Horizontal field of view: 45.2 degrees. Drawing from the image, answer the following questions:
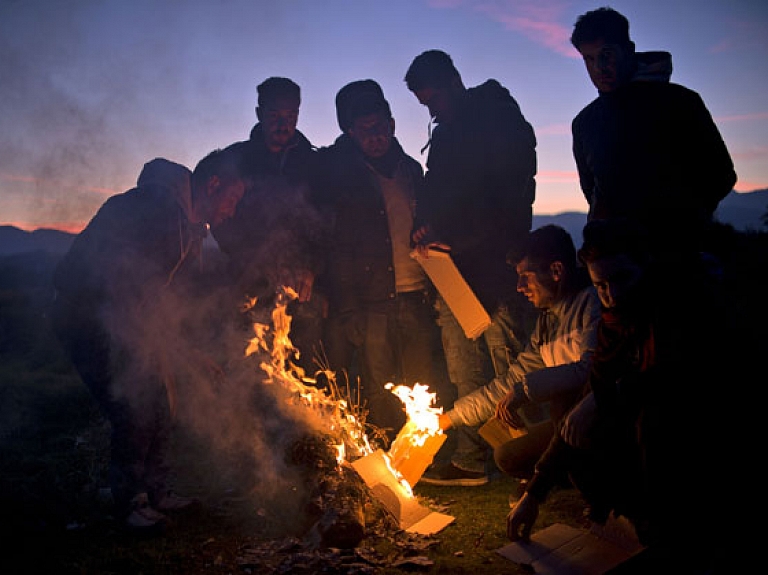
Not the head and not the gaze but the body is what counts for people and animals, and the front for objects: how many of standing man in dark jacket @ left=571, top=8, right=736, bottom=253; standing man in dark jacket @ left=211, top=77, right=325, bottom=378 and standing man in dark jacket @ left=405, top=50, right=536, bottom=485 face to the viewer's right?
0

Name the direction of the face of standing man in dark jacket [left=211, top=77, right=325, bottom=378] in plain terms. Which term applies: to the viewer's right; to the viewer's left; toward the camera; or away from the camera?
toward the camera

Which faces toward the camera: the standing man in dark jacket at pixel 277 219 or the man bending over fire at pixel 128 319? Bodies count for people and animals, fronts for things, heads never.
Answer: the standing man in dark jacket

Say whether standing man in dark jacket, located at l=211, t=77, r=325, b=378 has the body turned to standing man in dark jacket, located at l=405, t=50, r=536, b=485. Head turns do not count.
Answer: no

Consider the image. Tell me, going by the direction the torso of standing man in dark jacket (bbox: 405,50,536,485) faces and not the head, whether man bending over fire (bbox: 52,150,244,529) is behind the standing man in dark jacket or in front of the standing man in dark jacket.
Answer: in front

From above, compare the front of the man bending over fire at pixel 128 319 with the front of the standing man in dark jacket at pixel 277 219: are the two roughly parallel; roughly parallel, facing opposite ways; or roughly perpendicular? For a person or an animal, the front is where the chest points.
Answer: roughly perpendicular

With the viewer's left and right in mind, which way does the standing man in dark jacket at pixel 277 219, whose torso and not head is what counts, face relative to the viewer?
facing the viewer

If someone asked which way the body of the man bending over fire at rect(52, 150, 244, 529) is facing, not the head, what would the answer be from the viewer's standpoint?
to the viewer's right

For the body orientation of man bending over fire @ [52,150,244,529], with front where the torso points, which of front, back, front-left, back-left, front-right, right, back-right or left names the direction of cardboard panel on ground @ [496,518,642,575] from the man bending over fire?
front-right

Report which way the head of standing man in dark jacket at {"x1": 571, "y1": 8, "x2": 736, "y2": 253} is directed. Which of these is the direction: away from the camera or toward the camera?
toward the camera

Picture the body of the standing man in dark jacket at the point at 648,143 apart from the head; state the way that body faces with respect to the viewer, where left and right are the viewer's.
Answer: facing the viewer and to the left of the viewer

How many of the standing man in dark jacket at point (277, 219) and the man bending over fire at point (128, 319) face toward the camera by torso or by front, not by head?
1

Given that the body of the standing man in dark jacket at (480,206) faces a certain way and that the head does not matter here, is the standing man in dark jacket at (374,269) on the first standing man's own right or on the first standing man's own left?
on the first standing man's own right

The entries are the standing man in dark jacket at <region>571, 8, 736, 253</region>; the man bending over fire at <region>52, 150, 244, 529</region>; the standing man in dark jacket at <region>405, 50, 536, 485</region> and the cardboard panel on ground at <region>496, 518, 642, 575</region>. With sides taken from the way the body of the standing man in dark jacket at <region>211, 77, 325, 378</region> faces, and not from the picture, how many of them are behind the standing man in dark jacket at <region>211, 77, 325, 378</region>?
0
